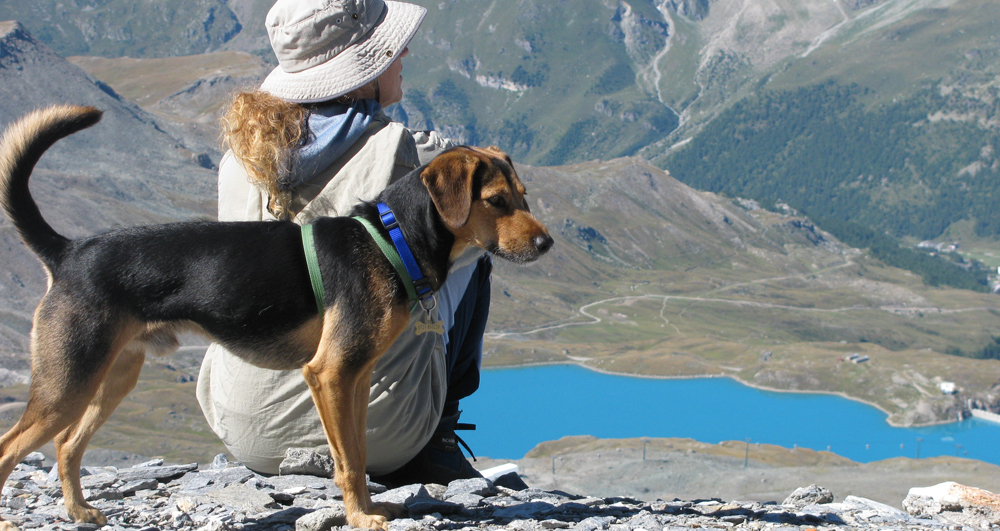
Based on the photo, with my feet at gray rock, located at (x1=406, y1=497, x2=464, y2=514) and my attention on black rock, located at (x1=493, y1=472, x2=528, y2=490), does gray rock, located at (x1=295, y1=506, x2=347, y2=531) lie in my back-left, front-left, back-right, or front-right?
back-left

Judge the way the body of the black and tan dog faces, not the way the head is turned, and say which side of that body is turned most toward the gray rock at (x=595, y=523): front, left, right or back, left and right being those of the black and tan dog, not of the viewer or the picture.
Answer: front

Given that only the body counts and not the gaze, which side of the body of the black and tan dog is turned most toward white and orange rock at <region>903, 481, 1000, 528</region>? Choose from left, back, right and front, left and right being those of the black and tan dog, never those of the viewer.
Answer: front

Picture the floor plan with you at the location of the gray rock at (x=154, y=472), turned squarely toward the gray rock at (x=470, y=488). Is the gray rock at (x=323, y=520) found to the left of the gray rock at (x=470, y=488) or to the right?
right

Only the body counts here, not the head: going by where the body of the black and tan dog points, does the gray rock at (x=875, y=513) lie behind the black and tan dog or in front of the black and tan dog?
in front

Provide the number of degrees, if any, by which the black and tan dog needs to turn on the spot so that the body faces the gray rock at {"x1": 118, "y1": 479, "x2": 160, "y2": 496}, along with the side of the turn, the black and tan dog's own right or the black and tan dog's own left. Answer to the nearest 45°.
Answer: approximately 135° to the black and tan dog's own left

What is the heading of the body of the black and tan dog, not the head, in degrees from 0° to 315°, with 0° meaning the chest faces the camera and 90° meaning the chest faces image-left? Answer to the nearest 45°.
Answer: approximately 270°
